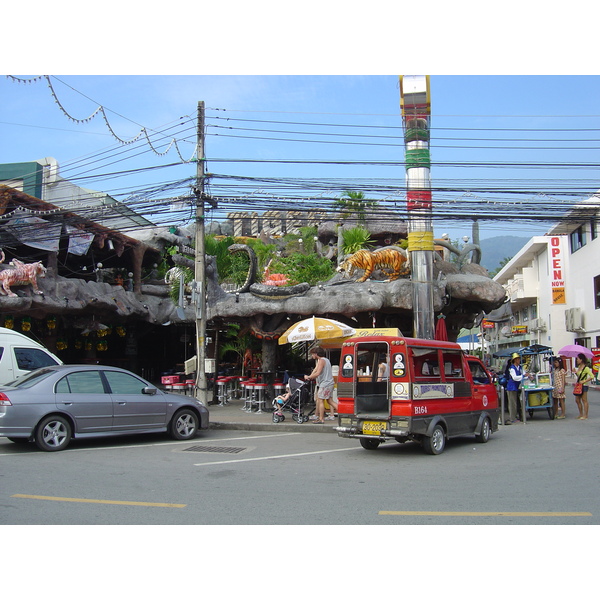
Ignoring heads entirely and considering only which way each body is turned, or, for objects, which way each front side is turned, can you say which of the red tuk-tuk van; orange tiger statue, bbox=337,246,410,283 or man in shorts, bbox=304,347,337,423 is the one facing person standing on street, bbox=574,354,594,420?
the red tuk-tuk van

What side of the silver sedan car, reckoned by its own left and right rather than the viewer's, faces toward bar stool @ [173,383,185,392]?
left

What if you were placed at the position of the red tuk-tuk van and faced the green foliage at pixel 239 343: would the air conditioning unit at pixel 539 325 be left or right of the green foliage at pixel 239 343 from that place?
right

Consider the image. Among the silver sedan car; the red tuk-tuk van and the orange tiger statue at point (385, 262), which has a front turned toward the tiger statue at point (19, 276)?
the orange tiger statue

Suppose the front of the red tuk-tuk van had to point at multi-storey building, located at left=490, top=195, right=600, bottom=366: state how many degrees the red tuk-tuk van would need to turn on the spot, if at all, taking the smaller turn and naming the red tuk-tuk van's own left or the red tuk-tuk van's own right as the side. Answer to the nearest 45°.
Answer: approximately 45° to the red tuk-tuk van's own left

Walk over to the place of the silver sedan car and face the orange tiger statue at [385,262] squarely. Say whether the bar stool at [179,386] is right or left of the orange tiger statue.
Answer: left

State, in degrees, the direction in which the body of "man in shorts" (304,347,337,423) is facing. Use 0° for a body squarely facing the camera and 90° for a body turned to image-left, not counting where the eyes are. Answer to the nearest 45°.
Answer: approximately 90°

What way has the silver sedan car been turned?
to the viewer's right

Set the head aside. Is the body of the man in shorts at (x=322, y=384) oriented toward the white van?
yes

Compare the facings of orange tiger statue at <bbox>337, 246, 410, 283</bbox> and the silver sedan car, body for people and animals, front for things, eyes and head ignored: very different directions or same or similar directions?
very different directions

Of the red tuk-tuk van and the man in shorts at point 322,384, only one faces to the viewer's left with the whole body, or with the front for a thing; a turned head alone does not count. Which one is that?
the man in shorts

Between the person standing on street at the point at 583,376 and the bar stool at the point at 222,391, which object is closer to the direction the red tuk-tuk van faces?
the person standing on street

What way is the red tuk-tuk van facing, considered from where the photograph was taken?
facing away from the viewer and to the right of the viewer

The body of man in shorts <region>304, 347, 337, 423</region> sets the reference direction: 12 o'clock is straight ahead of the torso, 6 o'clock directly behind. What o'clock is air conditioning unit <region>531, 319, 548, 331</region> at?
The air conditioning unit is roughly at 4 o'clock from the man in shorts.

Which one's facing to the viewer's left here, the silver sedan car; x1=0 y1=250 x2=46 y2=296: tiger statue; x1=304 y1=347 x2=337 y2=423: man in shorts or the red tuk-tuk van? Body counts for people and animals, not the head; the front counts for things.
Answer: the man in shorts
